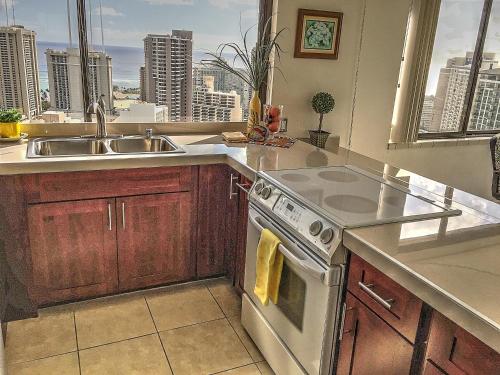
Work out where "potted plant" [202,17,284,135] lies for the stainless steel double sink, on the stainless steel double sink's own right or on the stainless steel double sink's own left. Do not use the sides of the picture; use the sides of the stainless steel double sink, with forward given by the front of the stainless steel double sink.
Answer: on the stainless steel double sink's own left

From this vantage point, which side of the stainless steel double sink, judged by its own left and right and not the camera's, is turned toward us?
front

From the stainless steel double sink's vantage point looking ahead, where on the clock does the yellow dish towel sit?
The yellow dish towel is roughly at 11 o'clock from the stainless steel double sink.

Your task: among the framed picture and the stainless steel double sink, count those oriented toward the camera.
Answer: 2

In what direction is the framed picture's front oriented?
toward the camera

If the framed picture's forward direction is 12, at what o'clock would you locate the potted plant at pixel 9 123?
The potted plant is roughly at 2 o'clock from the framed picture.

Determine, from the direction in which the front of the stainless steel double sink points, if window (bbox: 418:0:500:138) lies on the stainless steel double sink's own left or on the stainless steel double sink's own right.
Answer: on the stainless steel double sink's own left

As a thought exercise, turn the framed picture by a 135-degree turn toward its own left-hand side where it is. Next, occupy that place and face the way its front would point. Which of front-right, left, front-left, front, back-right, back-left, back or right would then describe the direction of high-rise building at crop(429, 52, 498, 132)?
front
